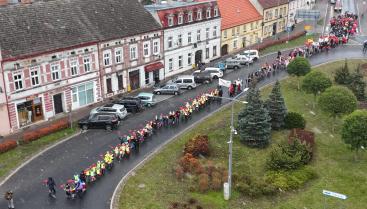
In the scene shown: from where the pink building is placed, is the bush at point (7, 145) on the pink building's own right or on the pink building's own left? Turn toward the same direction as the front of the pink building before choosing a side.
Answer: on the pink building's own right

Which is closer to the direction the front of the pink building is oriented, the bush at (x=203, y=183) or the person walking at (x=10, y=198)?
the bush

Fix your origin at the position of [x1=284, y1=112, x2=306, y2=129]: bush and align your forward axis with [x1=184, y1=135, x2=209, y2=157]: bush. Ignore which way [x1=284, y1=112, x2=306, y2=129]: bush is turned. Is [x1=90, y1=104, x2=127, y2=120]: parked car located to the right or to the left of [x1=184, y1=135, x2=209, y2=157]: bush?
right

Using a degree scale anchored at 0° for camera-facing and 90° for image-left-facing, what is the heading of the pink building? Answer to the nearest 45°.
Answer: approximately 315°

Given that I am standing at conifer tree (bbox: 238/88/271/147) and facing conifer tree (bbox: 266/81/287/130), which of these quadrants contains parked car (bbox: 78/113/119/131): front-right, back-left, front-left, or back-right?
back-left
